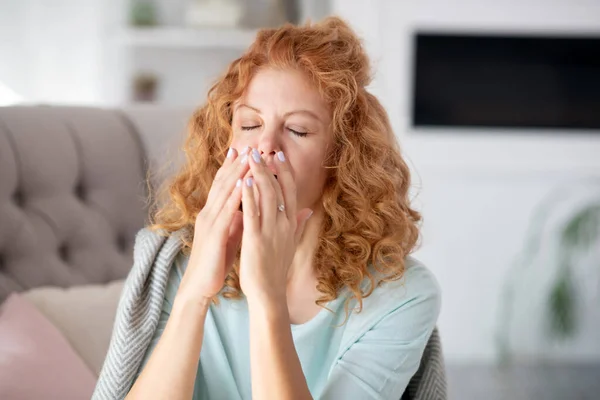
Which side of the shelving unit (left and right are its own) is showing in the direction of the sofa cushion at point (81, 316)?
front

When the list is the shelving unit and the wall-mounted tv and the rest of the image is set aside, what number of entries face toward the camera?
2

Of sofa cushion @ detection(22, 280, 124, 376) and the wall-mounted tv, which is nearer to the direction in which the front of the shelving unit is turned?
the sofa cushion

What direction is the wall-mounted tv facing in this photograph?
toward the camera

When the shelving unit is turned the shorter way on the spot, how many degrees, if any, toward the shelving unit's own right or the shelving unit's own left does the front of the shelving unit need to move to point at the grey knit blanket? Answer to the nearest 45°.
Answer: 0° — it already faces it

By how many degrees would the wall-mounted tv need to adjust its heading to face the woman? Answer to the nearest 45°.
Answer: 0° — it already faces them

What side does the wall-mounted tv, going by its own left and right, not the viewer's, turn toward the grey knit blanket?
front

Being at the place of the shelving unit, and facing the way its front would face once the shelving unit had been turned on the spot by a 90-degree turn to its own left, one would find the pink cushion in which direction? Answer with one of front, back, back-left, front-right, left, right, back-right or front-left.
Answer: right

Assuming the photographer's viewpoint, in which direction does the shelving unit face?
facing the viewer

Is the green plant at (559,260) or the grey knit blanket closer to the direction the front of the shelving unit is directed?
the grey knit blanket

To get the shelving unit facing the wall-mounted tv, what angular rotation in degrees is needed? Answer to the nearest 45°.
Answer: approximately 90° to its left

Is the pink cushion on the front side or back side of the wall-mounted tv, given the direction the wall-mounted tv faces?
on the front side

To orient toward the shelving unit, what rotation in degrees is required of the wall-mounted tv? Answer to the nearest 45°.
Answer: approximately 90° to its right
